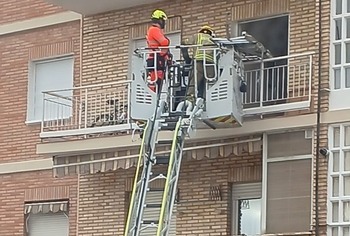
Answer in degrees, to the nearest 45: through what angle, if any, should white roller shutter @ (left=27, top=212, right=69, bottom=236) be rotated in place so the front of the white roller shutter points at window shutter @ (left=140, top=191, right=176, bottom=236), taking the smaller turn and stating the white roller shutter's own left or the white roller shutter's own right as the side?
approximately 45° to the white roller shutter's own left

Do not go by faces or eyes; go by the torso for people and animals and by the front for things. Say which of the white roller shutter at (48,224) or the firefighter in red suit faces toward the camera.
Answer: the white roller shutter

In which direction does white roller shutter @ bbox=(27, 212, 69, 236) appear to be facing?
toward the camera

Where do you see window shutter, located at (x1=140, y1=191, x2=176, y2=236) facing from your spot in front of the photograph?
facing the viewer

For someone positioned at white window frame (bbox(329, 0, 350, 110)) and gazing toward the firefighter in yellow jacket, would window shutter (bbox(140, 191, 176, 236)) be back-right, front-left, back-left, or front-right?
front-right

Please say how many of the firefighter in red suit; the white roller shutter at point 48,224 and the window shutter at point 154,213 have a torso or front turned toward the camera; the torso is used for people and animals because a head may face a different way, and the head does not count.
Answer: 2

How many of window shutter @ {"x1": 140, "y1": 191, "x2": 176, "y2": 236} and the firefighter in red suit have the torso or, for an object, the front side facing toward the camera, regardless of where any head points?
1

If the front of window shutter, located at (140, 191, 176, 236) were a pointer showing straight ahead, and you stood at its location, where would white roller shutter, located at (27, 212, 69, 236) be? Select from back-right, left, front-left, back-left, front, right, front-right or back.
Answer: back-right

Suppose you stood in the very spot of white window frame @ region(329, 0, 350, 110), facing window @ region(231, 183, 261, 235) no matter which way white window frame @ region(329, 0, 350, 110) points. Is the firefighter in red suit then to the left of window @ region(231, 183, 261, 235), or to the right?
left

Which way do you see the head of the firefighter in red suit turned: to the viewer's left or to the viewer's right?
to the viewer's right

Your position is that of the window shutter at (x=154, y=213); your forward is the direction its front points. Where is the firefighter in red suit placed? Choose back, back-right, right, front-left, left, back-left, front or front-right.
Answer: front

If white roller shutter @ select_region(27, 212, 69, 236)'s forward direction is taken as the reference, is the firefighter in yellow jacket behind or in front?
in front
